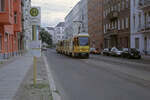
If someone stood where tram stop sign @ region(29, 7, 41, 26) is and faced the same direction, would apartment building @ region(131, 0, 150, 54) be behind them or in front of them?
behind

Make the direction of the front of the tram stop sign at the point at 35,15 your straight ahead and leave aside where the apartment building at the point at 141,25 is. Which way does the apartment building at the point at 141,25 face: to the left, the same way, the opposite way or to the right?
to the right

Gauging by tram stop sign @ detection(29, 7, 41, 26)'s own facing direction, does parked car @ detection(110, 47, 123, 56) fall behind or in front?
behind

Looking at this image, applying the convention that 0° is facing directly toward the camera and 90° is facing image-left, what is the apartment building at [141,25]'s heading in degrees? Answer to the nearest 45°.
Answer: approximately 45°

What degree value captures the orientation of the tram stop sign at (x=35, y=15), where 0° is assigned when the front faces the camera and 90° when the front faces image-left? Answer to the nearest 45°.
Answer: approximately 0°

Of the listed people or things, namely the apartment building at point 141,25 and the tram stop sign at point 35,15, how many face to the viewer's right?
0

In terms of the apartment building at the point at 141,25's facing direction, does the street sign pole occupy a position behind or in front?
in front

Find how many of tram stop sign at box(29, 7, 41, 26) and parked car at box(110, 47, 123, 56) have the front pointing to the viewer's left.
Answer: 0
